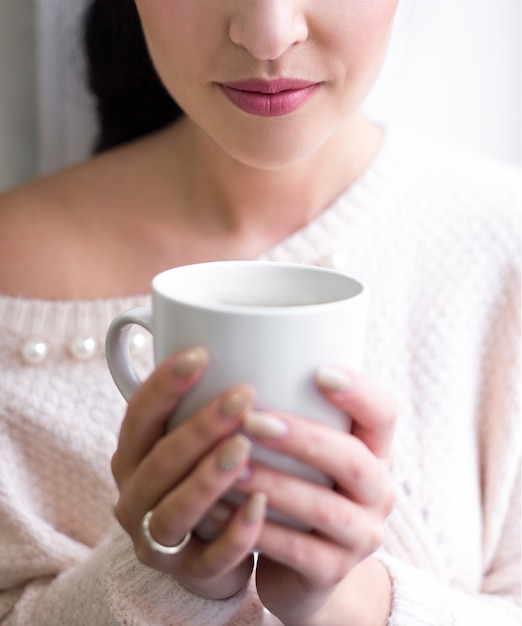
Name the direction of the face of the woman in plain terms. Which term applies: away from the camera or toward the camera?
toward the camera

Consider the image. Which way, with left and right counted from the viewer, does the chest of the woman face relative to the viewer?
facing the viewer
